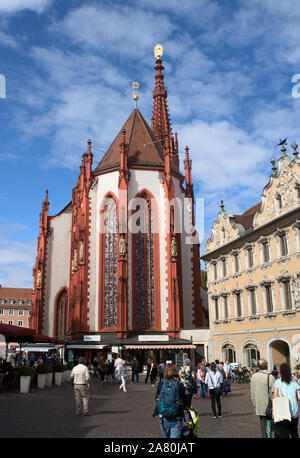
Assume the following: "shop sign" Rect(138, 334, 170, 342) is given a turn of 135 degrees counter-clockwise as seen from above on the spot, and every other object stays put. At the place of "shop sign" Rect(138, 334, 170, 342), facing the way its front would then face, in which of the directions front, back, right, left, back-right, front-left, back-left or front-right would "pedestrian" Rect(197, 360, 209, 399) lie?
back-right

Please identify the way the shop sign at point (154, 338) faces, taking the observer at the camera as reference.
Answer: facing the viewer

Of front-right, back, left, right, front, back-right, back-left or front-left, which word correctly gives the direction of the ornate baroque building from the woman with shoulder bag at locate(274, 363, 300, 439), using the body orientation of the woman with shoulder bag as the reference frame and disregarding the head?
front

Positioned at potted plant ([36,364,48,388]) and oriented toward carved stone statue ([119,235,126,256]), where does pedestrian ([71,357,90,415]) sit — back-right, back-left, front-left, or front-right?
back-right

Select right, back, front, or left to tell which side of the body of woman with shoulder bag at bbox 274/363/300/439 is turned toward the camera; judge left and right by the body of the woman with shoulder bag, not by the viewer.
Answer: back

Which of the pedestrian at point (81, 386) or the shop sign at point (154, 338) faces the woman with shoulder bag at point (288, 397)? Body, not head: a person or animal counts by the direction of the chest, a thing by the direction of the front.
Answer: the shop sign

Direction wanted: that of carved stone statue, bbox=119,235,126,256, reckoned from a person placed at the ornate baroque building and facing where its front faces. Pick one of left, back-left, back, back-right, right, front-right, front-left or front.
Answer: right

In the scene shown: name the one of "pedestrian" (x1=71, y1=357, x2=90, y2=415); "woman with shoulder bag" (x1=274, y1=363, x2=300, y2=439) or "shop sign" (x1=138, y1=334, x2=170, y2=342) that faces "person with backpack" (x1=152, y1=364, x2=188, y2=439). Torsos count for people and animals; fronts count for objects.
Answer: the shop sign

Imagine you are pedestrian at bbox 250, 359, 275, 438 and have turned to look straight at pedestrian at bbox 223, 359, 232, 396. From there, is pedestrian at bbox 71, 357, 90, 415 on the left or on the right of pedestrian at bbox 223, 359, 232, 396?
left

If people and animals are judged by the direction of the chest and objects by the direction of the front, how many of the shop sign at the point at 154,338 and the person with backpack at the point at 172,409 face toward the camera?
1

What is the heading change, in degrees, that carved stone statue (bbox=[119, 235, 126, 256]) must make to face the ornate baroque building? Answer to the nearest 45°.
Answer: approximately 45° to its left

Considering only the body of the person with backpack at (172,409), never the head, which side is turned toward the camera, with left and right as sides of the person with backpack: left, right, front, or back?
back
